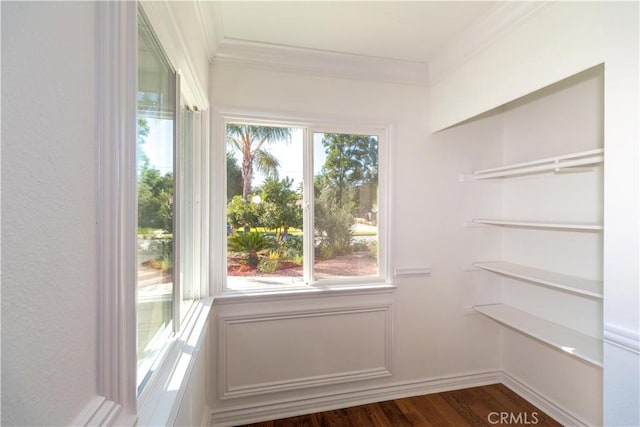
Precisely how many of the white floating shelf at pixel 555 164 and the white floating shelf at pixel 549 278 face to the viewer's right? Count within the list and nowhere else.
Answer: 0

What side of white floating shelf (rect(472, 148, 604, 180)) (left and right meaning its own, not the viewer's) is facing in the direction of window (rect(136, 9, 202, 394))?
front

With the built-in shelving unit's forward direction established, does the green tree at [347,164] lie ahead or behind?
ahead

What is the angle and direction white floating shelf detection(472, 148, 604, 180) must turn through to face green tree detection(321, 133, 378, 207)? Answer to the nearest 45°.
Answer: approximately 45° to its right

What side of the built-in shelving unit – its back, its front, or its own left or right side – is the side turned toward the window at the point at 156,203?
front

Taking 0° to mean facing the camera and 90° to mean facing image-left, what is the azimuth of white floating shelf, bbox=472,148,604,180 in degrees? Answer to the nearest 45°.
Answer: approximately 45°

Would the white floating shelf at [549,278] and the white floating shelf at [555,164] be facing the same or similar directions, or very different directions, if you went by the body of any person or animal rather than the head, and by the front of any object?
same or similar directions

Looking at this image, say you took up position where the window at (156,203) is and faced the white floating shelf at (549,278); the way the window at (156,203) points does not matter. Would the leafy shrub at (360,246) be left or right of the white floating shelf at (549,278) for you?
left

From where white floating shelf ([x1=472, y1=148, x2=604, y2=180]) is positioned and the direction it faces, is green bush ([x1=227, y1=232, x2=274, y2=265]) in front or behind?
in front

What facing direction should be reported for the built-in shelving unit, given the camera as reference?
facing the viewer and to the left of the viewer

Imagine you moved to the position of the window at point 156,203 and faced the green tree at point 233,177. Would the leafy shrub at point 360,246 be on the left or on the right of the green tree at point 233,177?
right

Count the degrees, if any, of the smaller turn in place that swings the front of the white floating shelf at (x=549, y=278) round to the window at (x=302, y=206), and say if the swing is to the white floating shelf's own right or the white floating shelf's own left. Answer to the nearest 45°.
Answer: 0° — it already faces it
